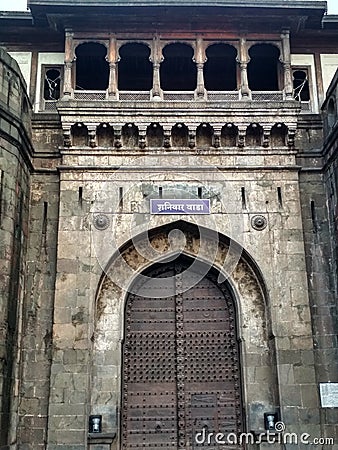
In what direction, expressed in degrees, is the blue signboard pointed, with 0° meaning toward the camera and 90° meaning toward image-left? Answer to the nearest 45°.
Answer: approximately 0°

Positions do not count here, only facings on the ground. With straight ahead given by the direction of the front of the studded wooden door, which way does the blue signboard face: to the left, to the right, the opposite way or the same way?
the same way

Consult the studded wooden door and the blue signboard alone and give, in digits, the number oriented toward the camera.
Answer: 2

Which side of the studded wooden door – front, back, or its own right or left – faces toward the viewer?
front
